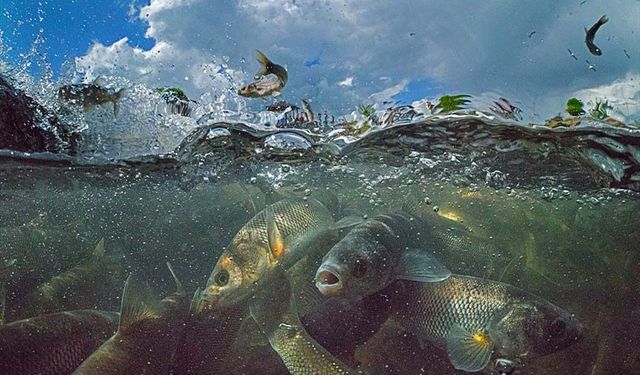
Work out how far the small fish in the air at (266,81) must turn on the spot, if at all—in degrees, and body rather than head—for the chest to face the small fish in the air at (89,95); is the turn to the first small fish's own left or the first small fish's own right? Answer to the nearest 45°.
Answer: approximately 45° to the first small fish's own right

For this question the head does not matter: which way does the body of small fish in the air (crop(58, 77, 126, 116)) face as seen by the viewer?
to the viewer's left

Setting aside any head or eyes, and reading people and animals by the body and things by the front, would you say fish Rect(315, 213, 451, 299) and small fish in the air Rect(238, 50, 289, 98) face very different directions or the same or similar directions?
same or similar directions

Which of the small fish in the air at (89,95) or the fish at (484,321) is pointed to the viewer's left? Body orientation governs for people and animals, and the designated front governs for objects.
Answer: the small fish in the air

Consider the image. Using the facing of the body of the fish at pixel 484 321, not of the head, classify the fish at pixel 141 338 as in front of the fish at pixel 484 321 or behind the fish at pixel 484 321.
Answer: behind

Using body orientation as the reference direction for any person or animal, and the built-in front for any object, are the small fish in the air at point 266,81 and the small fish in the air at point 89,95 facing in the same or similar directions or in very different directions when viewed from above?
same or similar directions

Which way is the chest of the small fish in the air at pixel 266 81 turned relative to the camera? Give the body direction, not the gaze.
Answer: to the viewer's left

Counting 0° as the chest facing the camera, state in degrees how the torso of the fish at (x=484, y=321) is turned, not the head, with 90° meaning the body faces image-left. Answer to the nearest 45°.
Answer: approximately 270°

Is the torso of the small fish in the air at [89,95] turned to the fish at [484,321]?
no

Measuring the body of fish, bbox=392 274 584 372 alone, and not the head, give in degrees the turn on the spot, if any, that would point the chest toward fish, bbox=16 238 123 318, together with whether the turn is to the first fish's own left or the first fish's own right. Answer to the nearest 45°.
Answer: approximately 180°

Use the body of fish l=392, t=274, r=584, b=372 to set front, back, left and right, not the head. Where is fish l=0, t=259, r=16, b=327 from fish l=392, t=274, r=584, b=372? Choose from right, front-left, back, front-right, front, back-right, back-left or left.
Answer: back

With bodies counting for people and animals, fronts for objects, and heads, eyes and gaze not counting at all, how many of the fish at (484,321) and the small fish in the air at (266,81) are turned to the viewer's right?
1

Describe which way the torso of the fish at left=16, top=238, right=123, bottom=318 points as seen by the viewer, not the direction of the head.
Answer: to the viewer's left
